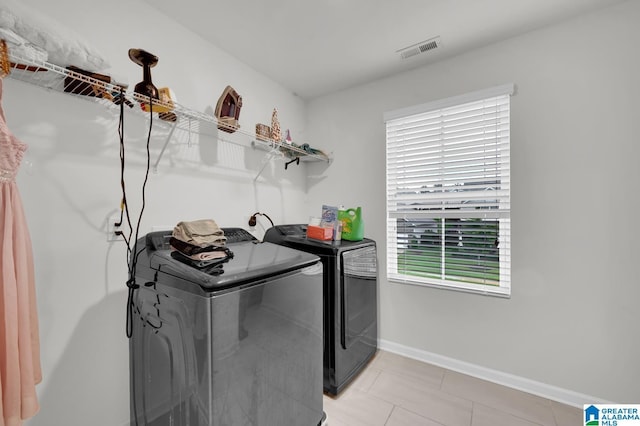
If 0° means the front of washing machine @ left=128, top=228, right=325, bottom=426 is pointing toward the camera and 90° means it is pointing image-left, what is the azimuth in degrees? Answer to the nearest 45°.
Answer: approximately 315°

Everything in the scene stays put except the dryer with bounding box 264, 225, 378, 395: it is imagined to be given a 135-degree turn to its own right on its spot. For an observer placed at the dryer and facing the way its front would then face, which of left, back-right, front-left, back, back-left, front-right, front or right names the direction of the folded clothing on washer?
front-left

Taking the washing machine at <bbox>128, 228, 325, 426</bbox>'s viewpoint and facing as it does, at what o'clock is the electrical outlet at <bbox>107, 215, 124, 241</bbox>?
The electrical outlet is roughly at 6 o'clock from the washing machine.

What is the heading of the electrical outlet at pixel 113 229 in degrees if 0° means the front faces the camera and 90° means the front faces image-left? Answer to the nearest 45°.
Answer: approximately 315°

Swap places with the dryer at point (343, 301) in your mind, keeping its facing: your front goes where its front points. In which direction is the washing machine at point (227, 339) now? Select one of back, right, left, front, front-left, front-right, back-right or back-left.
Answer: right

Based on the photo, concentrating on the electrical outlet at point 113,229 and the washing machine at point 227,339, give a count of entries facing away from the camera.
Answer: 0

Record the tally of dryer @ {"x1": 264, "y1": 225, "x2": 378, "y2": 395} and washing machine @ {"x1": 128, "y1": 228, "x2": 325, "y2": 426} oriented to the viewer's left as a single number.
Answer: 0

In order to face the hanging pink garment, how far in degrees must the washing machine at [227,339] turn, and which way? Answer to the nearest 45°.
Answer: approximately 135° to its right

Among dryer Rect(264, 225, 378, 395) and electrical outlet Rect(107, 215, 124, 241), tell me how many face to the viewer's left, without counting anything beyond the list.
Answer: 0
